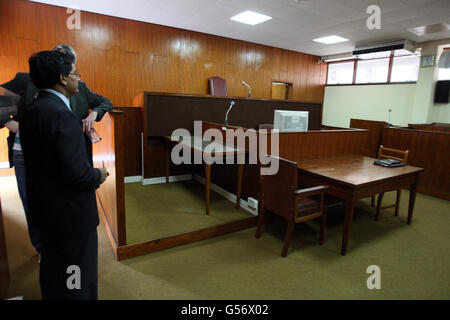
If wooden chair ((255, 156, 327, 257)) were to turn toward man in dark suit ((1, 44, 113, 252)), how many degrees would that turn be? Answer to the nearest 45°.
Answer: approximately 180°

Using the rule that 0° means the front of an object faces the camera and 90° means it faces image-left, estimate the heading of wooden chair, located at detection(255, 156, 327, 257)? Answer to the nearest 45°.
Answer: approximately 225°

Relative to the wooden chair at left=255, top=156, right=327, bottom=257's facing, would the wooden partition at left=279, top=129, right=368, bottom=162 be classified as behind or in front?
in front

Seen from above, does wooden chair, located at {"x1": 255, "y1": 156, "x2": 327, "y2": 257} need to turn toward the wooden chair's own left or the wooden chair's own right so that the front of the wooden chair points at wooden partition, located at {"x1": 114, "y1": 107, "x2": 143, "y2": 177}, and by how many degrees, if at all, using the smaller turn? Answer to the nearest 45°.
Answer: approximately 90° to the wooden chair's own left

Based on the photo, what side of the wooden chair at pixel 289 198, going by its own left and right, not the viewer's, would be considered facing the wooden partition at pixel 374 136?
front

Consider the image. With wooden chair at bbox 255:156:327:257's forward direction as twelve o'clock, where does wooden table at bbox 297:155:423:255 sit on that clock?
The wooden table is roughly at 12 o'clock from the wooden chair.

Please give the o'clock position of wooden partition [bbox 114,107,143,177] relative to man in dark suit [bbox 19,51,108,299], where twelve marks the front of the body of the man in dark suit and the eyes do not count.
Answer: The wooden partition is roughly at 11 o'clock from the man in dark suit.

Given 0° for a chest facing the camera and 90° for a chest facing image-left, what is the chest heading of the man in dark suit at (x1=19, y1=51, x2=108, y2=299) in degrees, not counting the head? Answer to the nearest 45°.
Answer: approximately 225°

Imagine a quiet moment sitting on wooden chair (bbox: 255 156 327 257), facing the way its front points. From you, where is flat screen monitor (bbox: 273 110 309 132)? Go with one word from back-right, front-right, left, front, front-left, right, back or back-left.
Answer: front-left

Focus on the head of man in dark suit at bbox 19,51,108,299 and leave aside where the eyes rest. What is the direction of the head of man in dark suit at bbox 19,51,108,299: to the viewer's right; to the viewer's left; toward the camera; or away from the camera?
to the viewer's right

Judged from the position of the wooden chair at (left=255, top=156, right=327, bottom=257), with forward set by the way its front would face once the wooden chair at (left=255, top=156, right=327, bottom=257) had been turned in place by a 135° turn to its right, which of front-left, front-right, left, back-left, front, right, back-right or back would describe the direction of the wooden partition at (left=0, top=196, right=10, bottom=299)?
front-right
